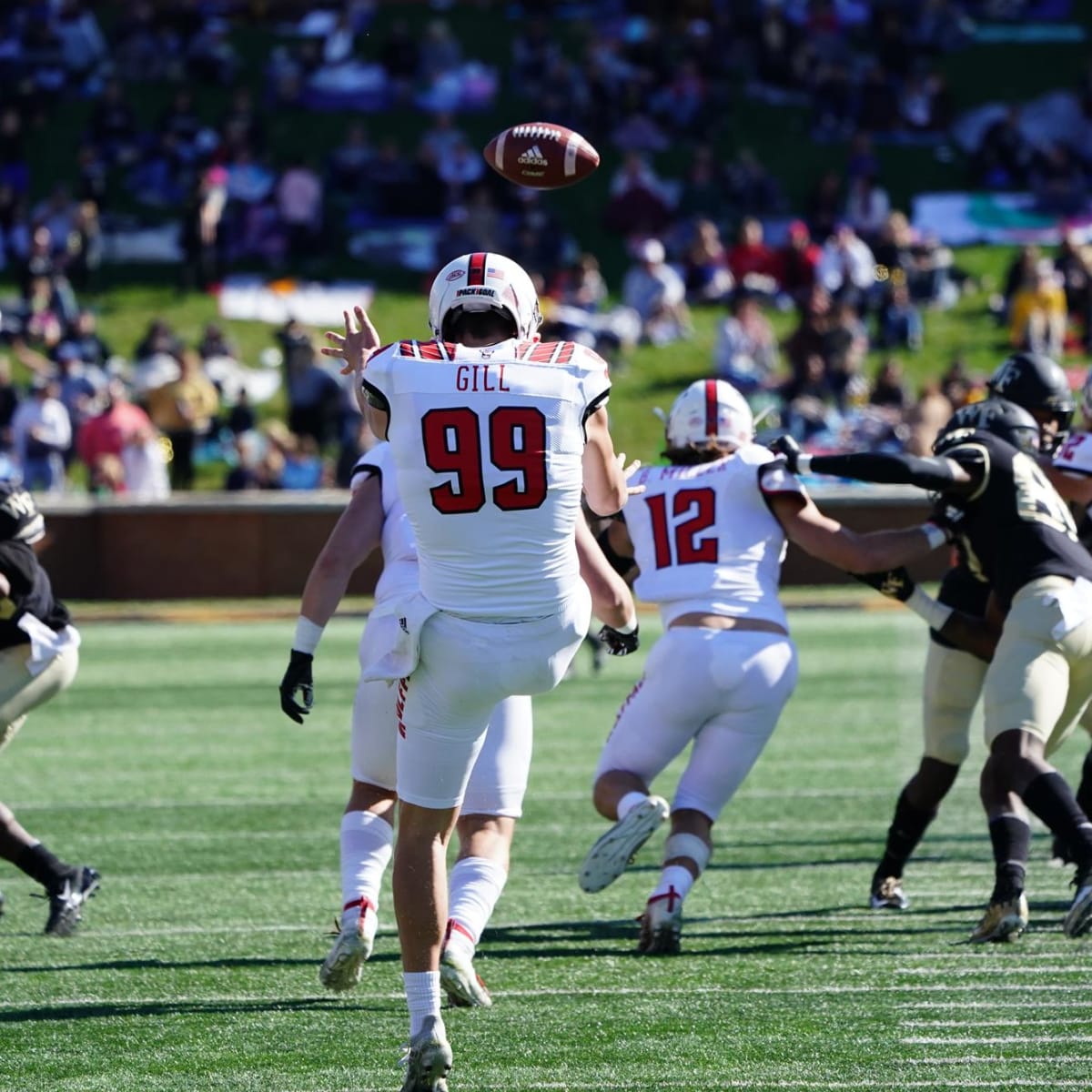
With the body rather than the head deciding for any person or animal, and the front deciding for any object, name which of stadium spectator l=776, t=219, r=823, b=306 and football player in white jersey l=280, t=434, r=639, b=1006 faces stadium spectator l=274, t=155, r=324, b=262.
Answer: the football player in white jersey

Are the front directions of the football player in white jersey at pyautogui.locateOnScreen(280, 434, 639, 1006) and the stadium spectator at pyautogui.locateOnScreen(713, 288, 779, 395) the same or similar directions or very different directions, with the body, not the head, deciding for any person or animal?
very different directions

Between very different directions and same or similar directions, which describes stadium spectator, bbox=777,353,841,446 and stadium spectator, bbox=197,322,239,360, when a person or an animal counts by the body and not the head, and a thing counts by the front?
same or similar directions

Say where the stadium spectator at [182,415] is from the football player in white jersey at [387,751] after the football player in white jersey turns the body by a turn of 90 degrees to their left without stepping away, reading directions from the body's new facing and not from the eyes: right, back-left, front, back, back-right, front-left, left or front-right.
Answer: right

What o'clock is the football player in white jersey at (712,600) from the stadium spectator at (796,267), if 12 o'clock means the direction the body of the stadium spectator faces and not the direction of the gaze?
The football player in white jersey is roughly at 12 o'clock from the stadium spectator.

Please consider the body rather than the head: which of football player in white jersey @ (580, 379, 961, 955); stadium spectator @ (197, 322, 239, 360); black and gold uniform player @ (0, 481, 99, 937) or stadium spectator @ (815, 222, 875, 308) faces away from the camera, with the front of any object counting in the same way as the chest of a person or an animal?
the football player in white jersey

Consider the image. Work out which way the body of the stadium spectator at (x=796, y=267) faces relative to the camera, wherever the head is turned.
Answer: toward the camera

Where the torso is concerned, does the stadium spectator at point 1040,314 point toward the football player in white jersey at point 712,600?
yes

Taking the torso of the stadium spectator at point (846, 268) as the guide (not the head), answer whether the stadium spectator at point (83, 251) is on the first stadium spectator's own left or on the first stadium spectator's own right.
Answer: on the first stadium spectator's own right

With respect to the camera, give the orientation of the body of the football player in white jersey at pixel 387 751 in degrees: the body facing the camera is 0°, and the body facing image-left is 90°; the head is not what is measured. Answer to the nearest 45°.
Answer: approximately 180°

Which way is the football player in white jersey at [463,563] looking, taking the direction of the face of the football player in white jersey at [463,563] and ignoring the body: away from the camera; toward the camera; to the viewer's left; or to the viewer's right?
away from the camera

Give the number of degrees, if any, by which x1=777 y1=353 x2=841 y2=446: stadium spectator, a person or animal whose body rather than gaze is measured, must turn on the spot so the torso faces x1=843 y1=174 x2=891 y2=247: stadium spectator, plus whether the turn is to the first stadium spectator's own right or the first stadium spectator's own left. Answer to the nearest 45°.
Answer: approximately 180°

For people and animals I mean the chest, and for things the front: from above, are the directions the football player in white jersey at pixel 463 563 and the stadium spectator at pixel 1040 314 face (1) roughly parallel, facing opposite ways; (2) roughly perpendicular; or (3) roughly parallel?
roughly parallel, facing opposite ways

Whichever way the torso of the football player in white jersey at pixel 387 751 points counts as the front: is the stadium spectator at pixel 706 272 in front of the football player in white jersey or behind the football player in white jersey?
in front

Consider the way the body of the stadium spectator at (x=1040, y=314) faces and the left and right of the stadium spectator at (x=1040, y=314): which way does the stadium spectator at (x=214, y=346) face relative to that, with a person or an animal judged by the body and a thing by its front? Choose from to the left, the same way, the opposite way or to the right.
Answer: the same way

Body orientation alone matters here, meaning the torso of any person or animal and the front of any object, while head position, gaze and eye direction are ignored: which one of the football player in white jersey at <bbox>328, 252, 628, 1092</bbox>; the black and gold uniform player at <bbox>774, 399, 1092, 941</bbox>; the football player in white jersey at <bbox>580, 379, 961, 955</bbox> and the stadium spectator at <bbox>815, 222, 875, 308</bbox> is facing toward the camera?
the stadium spectator

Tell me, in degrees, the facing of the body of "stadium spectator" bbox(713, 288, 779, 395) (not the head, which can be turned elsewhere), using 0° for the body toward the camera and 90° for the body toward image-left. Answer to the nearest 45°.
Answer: approximately 0°
